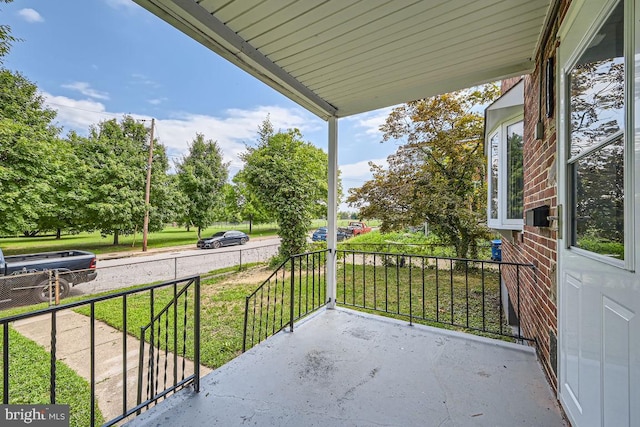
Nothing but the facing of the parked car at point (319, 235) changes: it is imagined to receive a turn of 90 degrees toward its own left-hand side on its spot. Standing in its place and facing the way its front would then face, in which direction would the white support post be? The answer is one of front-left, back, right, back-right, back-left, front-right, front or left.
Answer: front-right

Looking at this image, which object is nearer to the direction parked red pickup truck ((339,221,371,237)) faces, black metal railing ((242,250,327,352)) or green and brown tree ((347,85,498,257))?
the black metal railing

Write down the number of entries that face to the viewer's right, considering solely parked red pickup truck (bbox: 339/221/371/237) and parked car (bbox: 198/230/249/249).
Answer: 0

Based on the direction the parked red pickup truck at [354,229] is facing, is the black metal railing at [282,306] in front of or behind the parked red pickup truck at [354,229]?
in front

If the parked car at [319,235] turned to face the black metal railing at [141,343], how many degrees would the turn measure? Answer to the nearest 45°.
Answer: approximately 45° to its left

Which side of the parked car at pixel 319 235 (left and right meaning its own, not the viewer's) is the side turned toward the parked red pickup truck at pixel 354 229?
front

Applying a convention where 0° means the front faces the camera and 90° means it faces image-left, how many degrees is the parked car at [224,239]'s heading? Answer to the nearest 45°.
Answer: approximately 45°

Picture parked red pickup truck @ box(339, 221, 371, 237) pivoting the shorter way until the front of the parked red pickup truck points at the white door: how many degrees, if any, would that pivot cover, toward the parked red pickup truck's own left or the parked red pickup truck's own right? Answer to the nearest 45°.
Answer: approximately 45° to the parked red pickup truck's own left

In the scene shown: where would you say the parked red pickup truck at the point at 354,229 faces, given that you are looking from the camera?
facing the viewer and to the left of the viewer

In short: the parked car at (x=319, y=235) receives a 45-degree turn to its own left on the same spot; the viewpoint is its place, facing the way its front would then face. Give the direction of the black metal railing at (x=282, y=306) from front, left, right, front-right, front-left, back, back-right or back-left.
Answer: front

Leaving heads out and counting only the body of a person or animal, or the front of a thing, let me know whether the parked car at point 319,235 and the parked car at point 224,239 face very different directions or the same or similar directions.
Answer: same or similar directions

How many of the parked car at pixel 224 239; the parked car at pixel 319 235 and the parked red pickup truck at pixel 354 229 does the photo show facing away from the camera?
0
